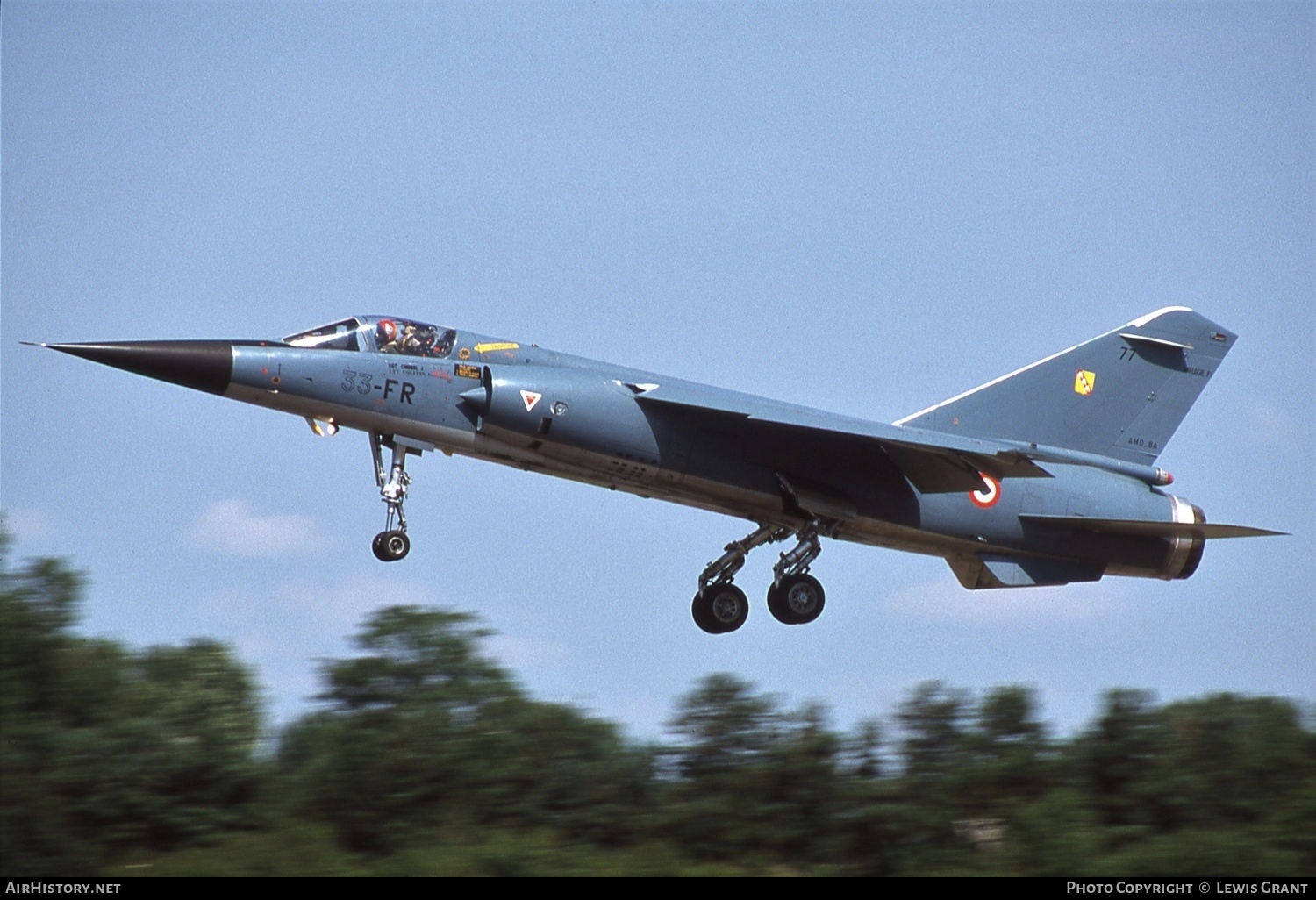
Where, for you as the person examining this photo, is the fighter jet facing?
facing to the left of the viewer
